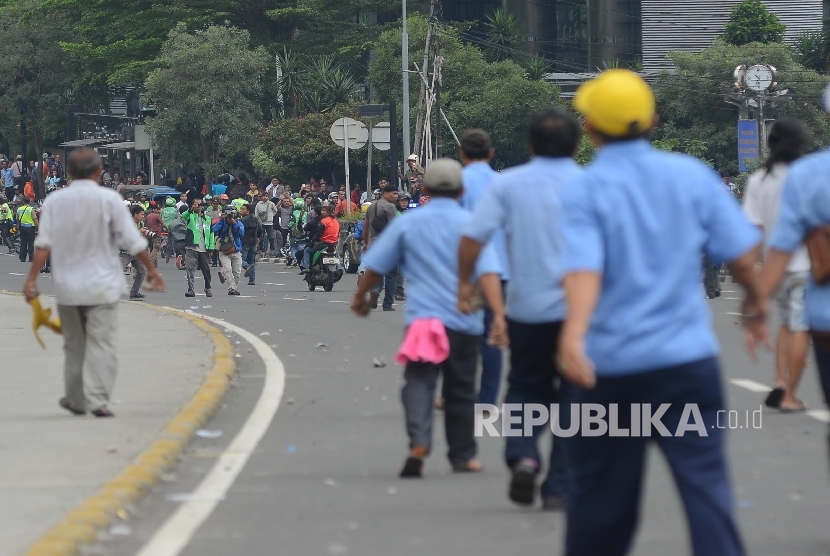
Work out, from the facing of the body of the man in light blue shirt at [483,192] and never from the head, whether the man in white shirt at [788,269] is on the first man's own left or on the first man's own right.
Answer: on the first man's own right

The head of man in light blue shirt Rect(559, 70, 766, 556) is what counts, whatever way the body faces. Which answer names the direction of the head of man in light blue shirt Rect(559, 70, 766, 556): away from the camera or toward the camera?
away from the camera

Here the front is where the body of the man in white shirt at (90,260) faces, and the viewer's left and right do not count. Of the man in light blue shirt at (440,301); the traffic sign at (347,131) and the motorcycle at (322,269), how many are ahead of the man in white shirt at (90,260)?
2

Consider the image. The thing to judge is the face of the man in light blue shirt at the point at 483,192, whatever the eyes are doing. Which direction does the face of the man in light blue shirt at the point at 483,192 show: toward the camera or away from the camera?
away from the camera

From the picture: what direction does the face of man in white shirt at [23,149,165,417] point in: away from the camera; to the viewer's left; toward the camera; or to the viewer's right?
away from the camera

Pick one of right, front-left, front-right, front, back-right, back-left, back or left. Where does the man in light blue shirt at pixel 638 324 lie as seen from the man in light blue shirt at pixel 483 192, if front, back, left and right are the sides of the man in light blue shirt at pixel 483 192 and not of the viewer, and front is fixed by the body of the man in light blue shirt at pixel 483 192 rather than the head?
back

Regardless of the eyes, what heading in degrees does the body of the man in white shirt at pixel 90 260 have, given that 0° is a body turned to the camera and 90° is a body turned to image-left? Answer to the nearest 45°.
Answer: approximately 180°

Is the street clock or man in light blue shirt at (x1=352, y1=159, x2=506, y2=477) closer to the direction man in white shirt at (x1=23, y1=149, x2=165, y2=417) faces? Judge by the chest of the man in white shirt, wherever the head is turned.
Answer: the street clock

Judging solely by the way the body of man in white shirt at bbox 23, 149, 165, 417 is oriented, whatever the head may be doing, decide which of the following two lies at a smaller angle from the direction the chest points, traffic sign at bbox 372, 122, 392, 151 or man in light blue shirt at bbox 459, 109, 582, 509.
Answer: the traffic sign

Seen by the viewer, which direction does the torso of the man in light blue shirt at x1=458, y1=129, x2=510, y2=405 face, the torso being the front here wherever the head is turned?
away from the camera

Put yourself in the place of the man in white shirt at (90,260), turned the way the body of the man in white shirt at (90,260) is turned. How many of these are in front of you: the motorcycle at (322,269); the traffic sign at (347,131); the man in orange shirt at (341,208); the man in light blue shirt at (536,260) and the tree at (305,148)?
4

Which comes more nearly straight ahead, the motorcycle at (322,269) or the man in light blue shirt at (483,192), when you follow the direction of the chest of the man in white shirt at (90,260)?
the motorcycle

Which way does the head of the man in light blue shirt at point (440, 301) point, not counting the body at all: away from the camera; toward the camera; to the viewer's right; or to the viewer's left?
away from the camera

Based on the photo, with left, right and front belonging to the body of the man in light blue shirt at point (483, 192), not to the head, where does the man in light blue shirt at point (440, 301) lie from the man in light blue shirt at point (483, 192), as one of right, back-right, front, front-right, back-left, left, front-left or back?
back
